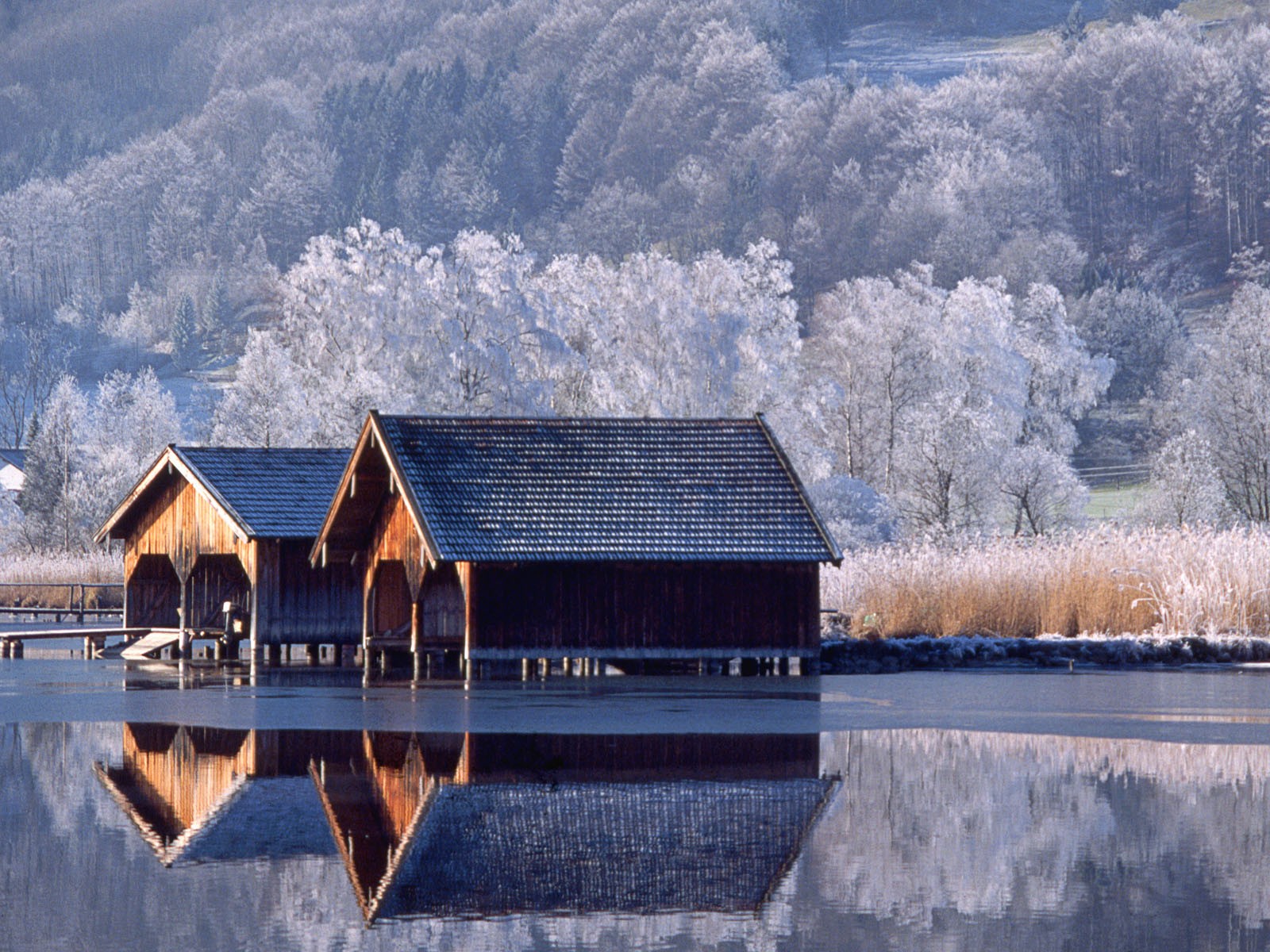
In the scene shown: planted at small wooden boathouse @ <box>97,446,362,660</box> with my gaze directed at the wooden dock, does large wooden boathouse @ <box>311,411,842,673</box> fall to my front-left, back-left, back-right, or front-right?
back-left

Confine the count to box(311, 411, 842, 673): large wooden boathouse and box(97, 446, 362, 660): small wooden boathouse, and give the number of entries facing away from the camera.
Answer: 0

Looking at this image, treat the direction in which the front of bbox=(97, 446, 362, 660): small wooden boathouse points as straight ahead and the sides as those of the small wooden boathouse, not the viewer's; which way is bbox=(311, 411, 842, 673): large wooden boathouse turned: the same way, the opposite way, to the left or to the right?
the same way

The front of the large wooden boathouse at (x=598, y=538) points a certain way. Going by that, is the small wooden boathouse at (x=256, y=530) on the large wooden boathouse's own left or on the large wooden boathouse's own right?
on the large wooden boathouse's own right

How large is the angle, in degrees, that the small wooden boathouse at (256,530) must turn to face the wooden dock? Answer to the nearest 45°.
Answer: approximately 90° to its right

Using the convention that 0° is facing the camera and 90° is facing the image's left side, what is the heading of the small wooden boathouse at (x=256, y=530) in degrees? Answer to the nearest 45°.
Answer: approximately 45°

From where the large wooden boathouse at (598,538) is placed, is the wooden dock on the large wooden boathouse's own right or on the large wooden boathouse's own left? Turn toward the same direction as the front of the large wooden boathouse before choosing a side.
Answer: on the large wooden boathouse's own right

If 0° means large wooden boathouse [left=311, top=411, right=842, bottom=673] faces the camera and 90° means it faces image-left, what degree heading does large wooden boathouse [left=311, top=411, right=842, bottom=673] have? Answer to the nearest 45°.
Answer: approximately 45°

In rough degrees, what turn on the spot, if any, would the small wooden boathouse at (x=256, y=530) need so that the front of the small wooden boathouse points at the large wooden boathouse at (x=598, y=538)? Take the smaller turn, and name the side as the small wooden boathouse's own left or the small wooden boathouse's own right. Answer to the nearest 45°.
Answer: approximately 90° to the small wooden boathouse's own left
